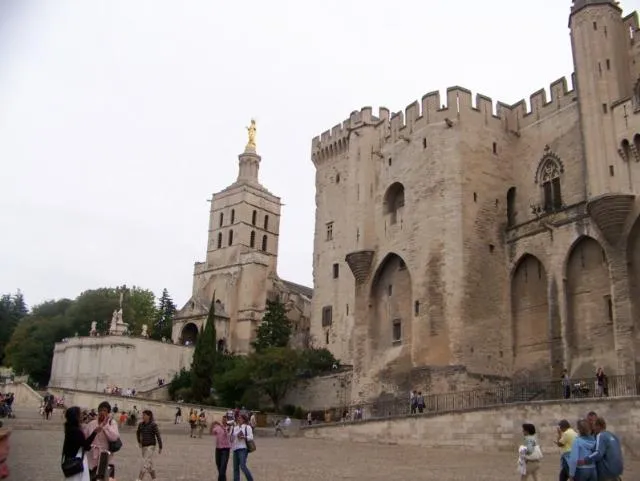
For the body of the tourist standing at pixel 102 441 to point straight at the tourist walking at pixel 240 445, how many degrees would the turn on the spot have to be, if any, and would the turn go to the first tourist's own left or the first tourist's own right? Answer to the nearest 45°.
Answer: approximately 135° to the first tourist's own left

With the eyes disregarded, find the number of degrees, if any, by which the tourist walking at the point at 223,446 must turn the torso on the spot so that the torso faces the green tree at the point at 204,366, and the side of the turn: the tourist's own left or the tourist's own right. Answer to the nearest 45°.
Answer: approximately 135° to the tourist's own left

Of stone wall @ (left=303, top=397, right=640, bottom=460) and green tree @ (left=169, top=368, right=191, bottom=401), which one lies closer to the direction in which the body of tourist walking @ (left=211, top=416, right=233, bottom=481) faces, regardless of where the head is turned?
the stone wall

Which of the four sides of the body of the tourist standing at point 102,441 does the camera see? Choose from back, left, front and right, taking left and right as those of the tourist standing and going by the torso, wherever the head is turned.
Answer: front

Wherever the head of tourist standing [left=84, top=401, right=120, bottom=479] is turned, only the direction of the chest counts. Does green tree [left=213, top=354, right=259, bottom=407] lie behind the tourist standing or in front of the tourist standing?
behind

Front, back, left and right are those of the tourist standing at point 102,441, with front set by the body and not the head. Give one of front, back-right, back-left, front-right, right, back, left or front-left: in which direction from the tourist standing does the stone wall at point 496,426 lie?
back-left

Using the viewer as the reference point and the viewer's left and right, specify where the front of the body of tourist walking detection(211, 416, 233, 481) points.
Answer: facing the viewer and to the right of the viewer

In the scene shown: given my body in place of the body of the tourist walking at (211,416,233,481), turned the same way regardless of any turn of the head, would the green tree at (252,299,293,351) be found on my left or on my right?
on my left

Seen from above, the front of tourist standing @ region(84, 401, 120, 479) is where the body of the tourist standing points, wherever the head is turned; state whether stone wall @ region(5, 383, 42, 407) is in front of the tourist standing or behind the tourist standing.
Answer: behind
